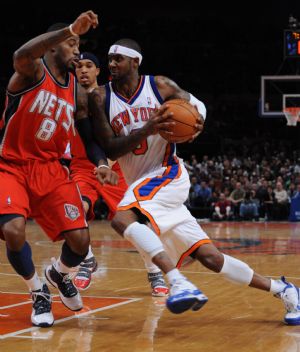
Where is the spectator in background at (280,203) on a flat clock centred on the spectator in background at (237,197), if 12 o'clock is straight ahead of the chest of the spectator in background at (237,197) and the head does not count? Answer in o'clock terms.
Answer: the spectator in background at (280,203) is roughly at 9 o'clock from the spectator in background at (237,197).

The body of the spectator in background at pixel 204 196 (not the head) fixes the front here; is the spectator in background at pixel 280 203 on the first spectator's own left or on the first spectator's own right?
on the first spectator's own left

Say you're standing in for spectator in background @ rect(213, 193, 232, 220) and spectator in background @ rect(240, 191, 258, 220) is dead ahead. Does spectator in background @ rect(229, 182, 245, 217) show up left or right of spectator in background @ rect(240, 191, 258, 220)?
left

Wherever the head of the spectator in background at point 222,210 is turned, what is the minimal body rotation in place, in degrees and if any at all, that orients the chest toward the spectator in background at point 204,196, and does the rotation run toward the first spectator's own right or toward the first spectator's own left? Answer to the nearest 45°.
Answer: approximately 135° to the first spectator's own right

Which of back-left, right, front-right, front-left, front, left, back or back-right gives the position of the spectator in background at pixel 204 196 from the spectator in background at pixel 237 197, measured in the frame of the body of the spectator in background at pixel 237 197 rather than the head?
right

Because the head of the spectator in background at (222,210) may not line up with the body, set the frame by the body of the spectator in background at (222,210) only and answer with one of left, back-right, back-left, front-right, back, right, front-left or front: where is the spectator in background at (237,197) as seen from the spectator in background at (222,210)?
back-left

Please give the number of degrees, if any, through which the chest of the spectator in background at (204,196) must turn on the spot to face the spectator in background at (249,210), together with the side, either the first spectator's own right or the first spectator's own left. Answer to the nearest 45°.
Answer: approximately 90° to the first spectator's own left

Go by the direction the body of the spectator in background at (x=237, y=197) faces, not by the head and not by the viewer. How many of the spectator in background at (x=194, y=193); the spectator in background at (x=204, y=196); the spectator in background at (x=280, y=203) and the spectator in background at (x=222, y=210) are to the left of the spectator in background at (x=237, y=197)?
1

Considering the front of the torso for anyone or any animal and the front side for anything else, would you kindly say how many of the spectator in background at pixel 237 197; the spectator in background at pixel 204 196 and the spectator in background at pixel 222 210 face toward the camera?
3

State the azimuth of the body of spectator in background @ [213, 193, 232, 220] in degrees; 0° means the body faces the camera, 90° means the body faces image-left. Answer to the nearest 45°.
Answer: approximately 0°

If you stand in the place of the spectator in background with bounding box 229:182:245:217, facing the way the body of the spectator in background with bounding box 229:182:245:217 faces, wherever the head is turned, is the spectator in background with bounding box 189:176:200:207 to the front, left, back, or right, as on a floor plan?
right
